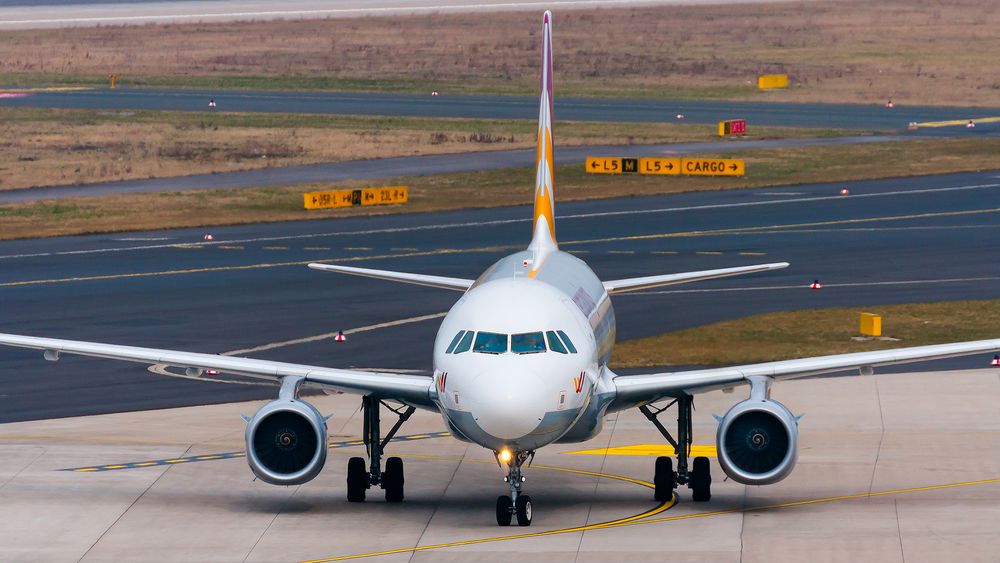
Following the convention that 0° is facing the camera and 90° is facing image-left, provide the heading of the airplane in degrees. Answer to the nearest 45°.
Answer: approximately 0°
